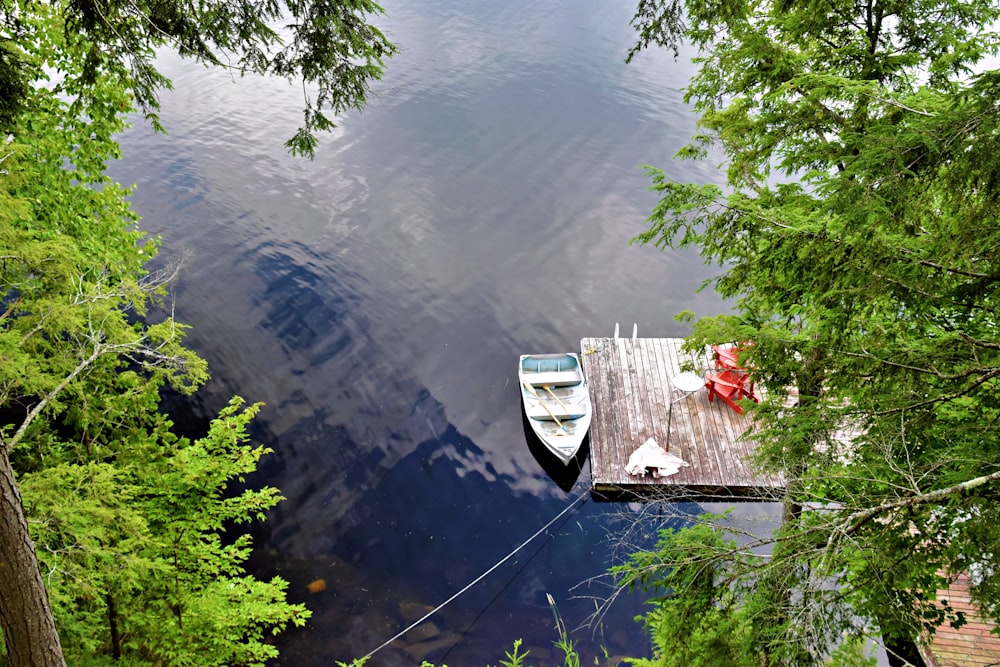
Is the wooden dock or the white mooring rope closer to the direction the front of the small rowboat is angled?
the white mooring rope

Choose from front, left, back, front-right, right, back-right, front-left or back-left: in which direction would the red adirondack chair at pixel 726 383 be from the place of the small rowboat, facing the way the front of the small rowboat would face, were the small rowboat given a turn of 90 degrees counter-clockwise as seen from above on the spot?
front

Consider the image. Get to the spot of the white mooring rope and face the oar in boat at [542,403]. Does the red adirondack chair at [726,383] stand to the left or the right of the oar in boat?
right

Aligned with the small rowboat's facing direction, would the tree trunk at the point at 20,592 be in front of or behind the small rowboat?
in front

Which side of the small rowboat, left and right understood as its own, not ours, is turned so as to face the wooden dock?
left

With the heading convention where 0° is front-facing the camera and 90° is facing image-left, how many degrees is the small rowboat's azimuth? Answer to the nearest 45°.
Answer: approximately 0°

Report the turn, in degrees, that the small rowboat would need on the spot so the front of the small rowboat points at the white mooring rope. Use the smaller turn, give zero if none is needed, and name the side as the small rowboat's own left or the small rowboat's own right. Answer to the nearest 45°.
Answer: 0° — it already faces it
